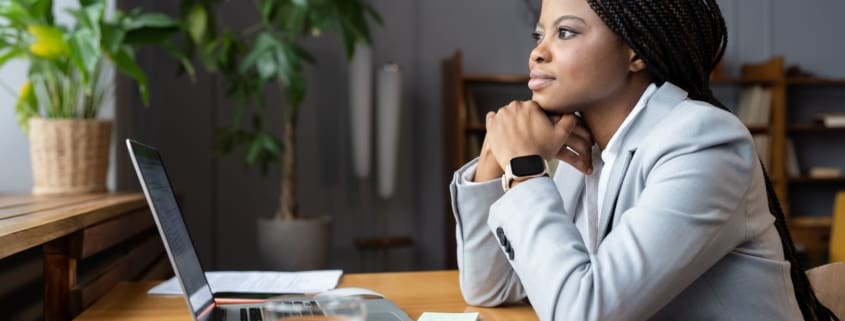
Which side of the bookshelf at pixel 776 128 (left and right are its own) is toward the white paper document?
front

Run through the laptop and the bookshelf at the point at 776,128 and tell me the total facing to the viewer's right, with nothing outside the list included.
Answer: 1

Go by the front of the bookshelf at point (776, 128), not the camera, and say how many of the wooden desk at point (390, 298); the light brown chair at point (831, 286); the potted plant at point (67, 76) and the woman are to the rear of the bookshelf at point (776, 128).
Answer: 0

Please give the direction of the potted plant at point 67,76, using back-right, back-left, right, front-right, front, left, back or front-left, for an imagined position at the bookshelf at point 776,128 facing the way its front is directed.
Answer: front-right

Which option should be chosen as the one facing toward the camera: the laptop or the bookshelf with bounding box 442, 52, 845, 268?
the bookshelf

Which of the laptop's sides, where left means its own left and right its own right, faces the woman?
front

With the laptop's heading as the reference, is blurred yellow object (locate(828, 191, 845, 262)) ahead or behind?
ahead

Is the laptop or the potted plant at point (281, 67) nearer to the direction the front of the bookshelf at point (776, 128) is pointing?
the laptop

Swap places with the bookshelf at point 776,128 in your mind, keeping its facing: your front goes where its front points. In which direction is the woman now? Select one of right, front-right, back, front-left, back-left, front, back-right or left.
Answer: front

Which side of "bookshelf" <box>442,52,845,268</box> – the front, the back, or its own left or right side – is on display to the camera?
front

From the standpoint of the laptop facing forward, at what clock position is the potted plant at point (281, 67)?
The potted plant is roughly at 9 o'clock from the laptop.

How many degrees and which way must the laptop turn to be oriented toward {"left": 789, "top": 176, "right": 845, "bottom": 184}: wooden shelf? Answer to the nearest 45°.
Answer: approximately 45° to its left

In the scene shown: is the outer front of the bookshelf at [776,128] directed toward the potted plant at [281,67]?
no

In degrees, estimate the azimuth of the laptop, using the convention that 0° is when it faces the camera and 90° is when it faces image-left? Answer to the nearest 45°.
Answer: approximately 270°

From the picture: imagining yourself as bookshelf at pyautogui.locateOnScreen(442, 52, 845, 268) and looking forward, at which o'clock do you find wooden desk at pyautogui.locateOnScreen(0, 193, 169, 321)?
The wooden desk is roughly at 1 o'clock from the bookshelf.

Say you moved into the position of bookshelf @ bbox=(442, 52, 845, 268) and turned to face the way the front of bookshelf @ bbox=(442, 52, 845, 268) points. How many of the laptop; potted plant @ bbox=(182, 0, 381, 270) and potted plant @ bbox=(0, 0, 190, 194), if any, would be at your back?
0
